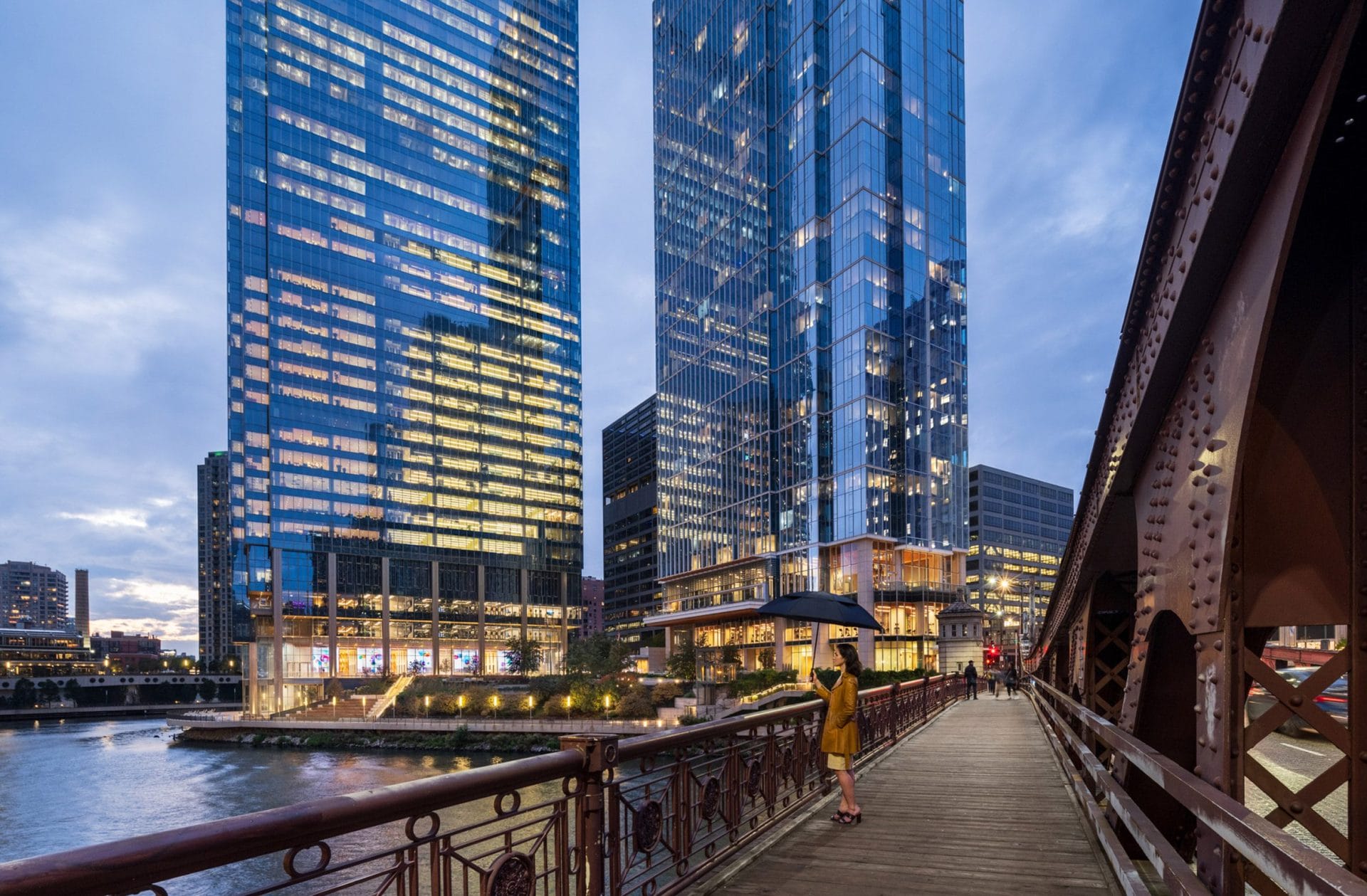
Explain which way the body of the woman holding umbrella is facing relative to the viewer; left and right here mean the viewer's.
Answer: facing to the left of the viewer

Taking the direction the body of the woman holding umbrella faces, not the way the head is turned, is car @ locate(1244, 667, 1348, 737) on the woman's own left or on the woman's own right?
on the woman's own right
